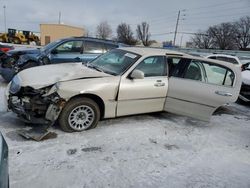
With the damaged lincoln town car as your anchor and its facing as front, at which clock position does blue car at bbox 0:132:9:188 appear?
The blue car is roughly at 11 o'clock from the damaged lincoln town car.

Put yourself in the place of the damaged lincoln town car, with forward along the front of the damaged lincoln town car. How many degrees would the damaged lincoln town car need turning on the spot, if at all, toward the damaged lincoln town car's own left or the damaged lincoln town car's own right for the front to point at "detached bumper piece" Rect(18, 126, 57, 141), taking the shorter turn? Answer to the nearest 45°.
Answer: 0° — it already faces it

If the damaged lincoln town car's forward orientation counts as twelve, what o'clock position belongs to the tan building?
The tan building is roughly at 4 o'clock from the damaged lincoln town car.

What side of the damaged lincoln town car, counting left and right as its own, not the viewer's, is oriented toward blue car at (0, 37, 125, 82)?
right

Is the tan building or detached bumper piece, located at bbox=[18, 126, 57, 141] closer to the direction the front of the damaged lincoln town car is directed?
the detached bumper piece

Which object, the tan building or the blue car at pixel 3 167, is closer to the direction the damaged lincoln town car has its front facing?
the blue car

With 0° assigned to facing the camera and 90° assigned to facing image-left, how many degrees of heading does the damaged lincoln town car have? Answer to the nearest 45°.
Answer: approximately 45°
